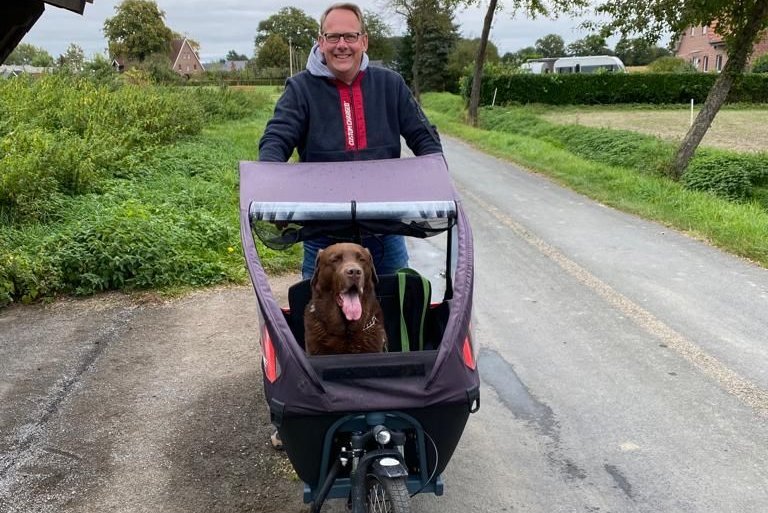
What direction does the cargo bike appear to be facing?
toward the camera

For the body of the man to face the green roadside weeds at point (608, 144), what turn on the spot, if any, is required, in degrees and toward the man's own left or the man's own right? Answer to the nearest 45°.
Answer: approximately 135° to the man's own left

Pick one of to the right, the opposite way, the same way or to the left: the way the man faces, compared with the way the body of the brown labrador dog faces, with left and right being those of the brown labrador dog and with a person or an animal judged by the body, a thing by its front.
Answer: the same way

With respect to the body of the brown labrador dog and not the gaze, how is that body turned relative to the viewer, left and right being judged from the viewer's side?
facing the viewer

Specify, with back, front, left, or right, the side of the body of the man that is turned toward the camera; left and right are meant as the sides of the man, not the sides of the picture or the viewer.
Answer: front

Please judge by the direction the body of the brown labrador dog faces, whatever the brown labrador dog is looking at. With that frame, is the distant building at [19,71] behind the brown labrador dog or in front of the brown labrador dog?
behind

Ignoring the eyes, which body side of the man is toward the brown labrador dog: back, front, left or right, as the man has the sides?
front

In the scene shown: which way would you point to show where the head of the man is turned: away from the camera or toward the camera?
toward the camera

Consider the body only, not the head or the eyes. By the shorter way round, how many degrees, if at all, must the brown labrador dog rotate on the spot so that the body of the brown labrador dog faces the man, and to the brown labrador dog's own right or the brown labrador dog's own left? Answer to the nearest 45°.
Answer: approximately 180°

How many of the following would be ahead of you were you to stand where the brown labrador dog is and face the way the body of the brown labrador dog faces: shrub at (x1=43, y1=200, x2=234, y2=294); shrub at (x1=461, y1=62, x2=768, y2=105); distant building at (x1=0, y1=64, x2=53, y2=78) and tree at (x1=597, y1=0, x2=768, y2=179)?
0

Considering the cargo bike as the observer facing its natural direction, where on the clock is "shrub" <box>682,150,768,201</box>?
The shrub is roughly at 7 o'clock from the cargo bike.

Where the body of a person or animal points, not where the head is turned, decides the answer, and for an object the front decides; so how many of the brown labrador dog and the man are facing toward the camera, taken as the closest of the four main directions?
2

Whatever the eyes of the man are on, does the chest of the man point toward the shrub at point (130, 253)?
no
